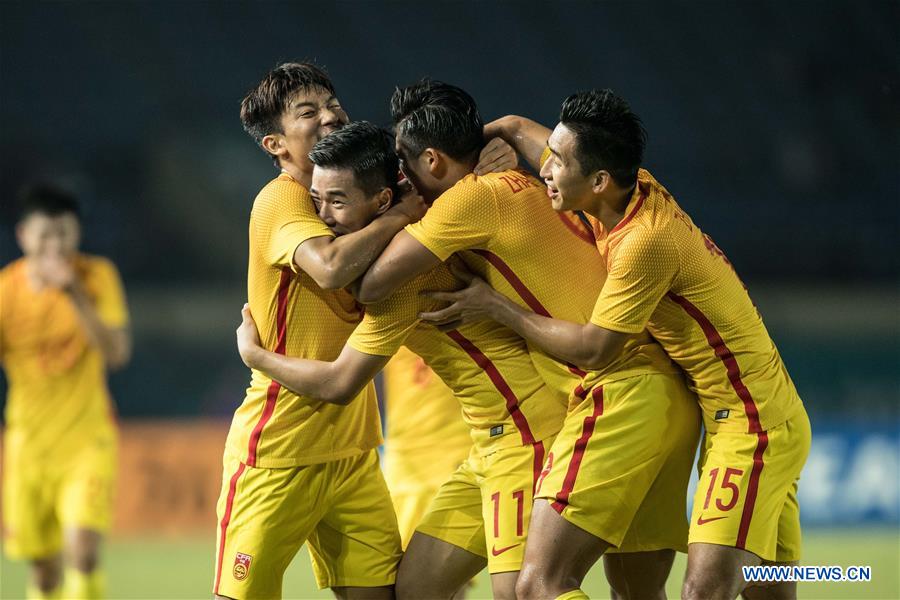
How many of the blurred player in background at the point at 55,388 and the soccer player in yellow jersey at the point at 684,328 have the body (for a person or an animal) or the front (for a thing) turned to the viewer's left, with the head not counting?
1

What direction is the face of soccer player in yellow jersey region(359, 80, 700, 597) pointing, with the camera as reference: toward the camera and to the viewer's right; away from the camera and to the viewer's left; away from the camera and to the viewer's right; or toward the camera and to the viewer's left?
away from the camera and to the viewer's left

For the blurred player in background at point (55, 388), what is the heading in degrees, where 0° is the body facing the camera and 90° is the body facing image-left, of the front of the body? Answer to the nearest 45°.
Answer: approximately 0°

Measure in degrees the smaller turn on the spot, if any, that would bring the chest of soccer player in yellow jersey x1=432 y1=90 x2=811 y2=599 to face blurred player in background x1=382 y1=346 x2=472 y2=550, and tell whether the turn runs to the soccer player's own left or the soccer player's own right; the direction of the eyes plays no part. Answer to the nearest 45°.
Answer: approximately 45° to the soccer player's own right

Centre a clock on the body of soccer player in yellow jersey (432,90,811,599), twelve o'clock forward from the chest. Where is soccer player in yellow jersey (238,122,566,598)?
soccer player in yellow jersey (238,122,566,598) is roughly at 12 o'clock from soccer player in yellow jersey (432,90,811,599).

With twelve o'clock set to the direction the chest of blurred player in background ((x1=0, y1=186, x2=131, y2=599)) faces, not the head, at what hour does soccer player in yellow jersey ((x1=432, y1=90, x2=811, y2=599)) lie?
The soccer player in yellow jersey is roughly at 11 o'clock from the blurred player in background.

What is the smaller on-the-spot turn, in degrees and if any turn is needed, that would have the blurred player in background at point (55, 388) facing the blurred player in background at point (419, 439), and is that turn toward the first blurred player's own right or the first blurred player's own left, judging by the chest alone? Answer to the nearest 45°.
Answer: approximately 45° to the first blurred player's own left

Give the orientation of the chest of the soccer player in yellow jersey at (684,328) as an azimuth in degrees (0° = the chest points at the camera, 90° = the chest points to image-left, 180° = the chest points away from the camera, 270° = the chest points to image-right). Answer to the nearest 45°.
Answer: approximately 90°
